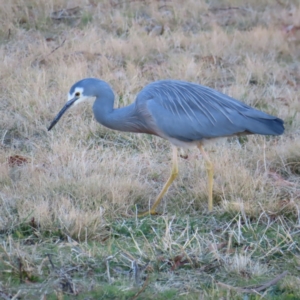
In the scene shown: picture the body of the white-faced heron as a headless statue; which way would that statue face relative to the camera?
to the viewer's left

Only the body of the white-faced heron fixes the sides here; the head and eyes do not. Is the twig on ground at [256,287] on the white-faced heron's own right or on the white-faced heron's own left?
on the white-faced heron's own left
